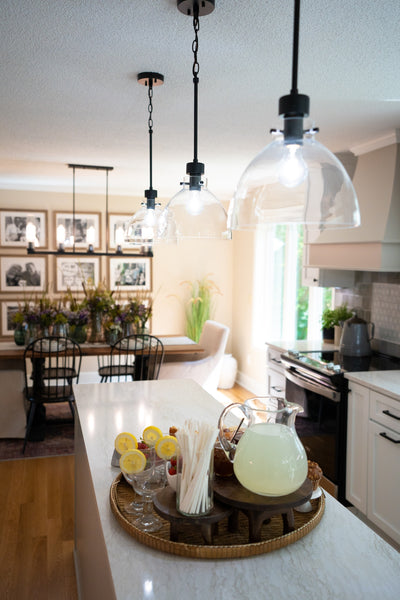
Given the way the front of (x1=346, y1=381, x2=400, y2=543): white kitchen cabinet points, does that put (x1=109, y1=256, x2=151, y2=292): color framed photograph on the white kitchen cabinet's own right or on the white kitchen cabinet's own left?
on the white kitchen cabinet's own right

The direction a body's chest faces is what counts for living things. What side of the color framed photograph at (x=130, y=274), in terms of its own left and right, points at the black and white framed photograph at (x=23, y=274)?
right

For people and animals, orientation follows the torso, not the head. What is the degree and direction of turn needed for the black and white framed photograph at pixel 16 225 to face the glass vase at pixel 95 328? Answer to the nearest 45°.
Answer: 0° — it already faces it

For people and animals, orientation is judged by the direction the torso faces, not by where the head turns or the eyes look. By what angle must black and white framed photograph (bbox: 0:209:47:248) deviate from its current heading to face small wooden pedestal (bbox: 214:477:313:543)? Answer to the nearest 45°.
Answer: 0° — it already faces it

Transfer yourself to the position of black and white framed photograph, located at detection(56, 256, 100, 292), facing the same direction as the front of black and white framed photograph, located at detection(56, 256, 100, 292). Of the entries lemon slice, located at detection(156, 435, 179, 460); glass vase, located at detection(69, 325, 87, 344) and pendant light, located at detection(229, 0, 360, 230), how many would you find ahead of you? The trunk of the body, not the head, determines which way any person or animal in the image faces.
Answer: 3

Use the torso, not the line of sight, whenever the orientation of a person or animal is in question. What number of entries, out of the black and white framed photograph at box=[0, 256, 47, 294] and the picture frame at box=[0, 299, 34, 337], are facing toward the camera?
2

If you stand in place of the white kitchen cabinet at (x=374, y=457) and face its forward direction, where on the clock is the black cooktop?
The black cooktop is roughly at 4 o'clock from the white kitchen cabinet.

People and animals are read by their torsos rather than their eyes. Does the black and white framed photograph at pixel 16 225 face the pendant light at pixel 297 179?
yes

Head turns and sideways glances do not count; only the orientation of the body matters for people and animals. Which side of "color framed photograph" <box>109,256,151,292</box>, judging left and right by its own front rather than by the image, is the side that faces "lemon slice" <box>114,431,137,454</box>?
front

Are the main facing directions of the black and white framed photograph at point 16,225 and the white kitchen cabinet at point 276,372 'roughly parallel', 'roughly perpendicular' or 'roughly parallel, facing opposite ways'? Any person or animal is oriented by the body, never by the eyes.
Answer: roughly perpendicular

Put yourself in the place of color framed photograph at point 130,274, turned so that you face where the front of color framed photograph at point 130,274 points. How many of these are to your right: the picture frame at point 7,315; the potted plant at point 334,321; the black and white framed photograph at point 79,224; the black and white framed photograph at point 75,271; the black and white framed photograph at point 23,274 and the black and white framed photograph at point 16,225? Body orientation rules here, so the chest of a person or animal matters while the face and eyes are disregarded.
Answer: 5

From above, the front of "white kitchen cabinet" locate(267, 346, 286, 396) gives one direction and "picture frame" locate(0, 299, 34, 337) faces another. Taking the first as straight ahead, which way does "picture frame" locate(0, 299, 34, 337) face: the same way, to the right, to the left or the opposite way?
to the left

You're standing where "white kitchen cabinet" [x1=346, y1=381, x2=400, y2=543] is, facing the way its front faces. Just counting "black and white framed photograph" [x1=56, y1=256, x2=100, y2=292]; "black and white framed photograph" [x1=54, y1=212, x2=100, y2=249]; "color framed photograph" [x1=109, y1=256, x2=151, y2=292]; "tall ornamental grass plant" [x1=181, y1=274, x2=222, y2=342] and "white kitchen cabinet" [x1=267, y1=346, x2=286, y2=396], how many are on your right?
5

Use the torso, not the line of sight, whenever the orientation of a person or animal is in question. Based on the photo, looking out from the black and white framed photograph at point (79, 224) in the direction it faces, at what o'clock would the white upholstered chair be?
The white upholstered chair is roughly at 11 o'clock from the black and white framed photograph.

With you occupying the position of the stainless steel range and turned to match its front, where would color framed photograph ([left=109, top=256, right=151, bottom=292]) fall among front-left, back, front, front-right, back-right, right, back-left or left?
right

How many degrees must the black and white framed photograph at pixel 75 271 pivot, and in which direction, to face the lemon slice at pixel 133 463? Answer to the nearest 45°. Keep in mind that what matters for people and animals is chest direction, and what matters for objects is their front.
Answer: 0° — it already faces it

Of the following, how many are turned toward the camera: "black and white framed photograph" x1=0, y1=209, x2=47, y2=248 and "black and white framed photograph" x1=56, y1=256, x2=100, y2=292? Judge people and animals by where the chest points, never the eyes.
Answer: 2
